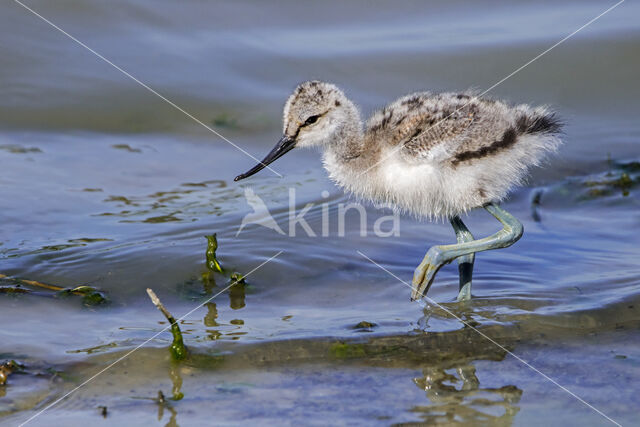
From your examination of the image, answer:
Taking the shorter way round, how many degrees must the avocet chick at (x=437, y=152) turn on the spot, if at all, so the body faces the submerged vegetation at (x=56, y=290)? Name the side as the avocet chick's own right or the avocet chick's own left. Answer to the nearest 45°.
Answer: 0° — it already faces it

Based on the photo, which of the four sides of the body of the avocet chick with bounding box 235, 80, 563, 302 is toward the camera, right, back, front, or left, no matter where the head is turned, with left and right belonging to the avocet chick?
left

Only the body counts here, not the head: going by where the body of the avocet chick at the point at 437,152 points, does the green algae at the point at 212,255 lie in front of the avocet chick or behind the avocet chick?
in front
